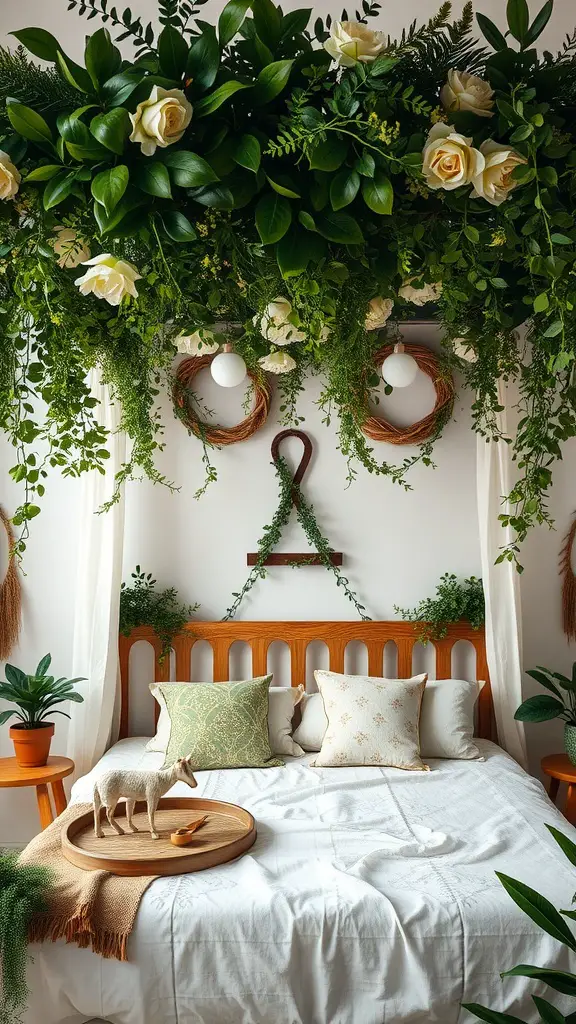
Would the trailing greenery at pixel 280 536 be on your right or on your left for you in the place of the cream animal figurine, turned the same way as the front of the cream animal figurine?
on your left

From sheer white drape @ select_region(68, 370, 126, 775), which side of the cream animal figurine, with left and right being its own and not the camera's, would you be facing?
left

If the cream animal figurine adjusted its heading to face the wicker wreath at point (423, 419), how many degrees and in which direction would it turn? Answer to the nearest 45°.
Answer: approximately 45° to its left

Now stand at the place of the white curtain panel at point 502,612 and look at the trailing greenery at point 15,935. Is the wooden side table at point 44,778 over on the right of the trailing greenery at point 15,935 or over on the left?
right

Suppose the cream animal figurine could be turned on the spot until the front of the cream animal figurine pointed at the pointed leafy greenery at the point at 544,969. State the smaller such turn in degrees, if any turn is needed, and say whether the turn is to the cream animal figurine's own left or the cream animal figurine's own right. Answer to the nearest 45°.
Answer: approximately 45° to the cream animal figurine's own right

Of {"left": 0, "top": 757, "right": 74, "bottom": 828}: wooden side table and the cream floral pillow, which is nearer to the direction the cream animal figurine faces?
the cream floral pillow

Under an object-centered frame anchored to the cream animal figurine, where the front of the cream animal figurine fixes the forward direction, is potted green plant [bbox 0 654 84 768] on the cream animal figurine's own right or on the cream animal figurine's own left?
on the cream animal figurine's own left

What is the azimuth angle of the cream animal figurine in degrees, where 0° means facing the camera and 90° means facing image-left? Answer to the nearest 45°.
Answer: approximately 270°

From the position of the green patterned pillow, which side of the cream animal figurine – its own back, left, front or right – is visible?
left

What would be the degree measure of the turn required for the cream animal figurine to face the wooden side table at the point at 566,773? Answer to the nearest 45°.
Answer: approximately 45° to its left
